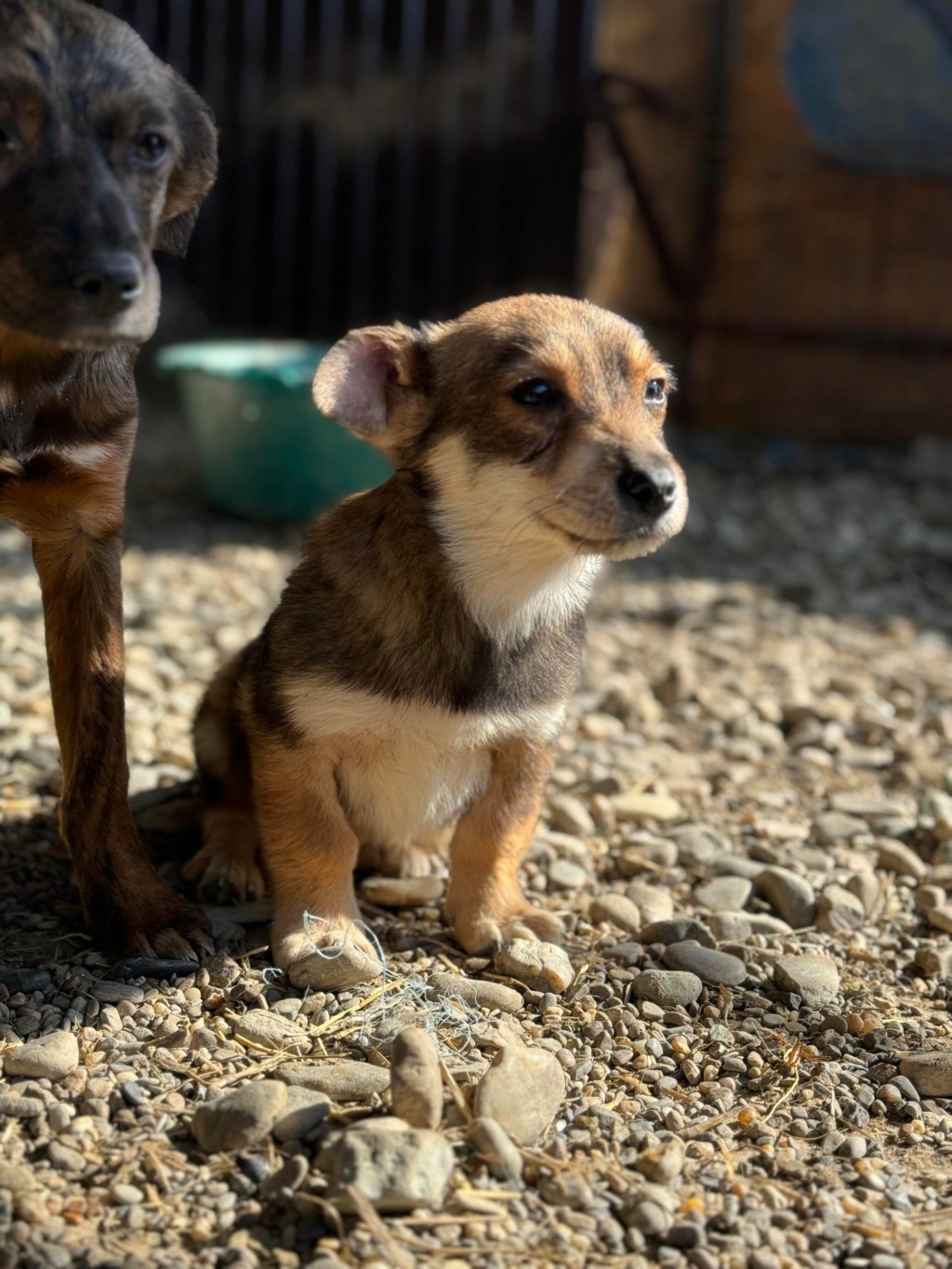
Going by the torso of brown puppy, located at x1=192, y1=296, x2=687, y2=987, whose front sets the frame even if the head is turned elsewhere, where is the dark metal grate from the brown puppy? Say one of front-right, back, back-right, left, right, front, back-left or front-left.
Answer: back-left

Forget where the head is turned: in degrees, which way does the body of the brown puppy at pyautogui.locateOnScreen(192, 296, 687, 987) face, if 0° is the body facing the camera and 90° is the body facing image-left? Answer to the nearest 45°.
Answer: approximately 315°

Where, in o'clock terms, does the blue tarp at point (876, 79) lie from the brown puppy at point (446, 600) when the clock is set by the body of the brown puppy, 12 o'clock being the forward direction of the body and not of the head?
The blue tarp is roughly at 8 o'clock from the brown puppy.

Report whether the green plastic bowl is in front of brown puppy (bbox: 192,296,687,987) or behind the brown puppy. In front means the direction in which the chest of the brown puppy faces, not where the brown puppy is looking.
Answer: behind
